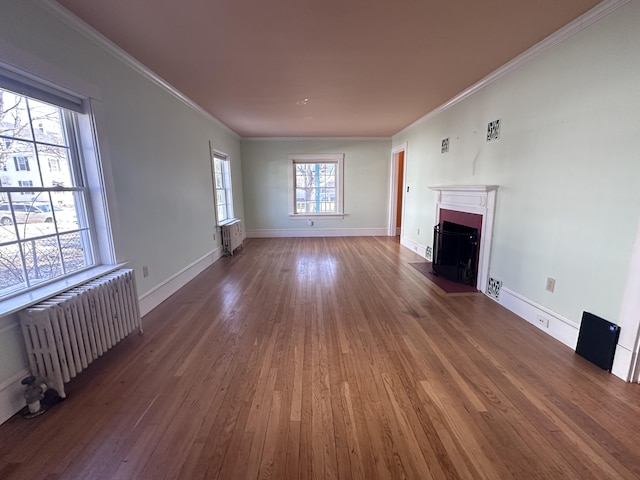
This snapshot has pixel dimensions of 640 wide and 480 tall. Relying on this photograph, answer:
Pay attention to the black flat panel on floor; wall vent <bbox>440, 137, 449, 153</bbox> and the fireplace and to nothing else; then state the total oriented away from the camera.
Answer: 0

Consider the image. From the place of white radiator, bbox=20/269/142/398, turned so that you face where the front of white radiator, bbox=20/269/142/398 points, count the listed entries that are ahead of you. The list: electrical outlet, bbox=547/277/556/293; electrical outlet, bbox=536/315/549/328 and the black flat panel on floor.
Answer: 3

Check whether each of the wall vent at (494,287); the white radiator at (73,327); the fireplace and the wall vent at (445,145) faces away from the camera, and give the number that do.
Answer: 0

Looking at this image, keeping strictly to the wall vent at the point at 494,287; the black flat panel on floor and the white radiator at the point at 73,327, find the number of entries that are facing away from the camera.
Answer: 0

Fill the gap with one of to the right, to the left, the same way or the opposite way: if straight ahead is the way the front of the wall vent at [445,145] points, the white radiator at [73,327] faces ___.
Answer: the opposite way

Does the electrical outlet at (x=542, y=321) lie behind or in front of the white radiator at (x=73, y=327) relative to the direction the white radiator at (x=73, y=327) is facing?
in front

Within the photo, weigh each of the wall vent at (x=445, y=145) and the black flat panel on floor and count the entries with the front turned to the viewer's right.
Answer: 0

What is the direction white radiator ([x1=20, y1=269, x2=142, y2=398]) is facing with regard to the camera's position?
facing the viewer and to the right of the viewer

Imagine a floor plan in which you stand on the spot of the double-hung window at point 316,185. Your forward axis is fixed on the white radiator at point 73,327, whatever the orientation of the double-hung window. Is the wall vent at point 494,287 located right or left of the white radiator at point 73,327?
left

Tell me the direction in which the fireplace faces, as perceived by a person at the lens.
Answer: facing the viewer and to the left of the viewer

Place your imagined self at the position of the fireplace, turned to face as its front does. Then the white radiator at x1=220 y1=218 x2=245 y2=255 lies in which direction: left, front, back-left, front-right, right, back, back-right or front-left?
front-right

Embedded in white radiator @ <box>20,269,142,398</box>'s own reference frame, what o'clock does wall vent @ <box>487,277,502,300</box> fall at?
The wall vent is roughly at 11 o'clock from the white radiator.

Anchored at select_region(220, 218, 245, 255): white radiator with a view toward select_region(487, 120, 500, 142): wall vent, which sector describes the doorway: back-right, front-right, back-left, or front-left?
front-left

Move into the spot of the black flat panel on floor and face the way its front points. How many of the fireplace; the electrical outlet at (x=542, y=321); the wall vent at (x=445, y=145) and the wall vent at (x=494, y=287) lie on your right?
4

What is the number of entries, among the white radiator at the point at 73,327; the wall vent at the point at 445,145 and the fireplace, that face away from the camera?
0

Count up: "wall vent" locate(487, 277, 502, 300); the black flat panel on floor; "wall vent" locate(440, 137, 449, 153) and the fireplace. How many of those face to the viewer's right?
0

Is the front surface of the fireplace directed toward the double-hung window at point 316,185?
no

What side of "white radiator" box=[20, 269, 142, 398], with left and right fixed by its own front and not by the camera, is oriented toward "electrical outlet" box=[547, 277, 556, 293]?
front

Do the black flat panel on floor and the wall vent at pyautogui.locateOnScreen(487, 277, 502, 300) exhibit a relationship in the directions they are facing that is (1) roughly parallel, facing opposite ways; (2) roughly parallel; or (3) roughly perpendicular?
roughly parallel

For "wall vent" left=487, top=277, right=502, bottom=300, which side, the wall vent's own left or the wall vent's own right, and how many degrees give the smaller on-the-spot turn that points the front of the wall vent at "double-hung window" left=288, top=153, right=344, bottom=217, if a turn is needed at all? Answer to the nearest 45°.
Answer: approximately 90° to the wall vent's own right

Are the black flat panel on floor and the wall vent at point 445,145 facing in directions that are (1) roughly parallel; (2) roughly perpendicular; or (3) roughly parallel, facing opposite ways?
roughly parallel

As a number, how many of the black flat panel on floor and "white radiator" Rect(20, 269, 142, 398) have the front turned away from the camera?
0

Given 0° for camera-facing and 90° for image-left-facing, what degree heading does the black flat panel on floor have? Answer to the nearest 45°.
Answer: approximately 45°

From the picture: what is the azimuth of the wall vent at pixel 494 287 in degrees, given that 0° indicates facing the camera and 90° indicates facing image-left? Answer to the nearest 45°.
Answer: approximately 45°
